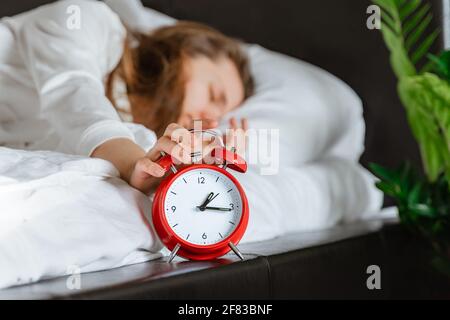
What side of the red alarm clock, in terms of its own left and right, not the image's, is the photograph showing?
front

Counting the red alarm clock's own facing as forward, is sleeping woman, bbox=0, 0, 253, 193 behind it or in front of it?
behind

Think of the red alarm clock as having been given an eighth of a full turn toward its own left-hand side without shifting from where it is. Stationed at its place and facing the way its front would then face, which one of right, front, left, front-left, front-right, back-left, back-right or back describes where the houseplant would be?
left
